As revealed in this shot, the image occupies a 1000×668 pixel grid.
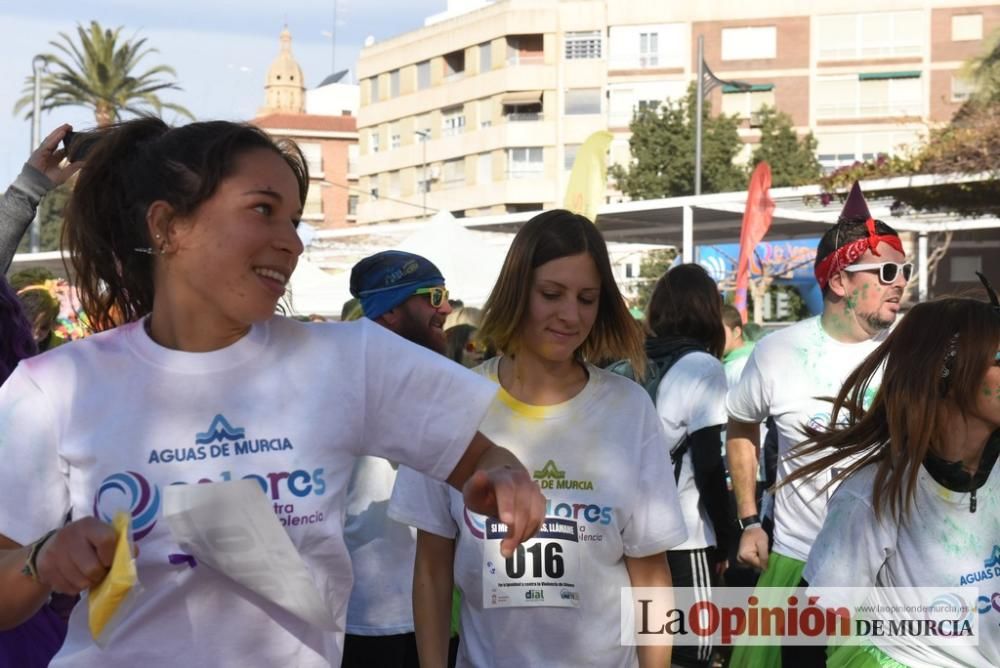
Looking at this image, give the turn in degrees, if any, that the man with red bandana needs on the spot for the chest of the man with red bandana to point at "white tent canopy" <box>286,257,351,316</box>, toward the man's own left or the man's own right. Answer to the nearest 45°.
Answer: approximately 180°

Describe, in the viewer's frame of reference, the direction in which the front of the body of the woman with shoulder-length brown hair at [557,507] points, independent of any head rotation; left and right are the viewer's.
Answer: facing the viewer

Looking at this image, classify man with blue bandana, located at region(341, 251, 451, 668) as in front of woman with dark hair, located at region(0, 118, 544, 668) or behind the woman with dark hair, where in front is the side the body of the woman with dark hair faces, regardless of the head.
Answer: behind

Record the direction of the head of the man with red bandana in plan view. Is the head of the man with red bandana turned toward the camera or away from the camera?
toward the camera

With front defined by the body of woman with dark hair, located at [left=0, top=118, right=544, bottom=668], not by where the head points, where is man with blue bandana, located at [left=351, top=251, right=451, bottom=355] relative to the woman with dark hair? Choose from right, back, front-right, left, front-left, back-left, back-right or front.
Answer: back

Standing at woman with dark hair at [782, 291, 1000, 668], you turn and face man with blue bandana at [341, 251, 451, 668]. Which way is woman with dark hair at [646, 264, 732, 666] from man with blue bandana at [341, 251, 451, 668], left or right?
right

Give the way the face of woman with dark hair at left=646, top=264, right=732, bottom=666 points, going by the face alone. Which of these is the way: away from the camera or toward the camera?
away from the camera

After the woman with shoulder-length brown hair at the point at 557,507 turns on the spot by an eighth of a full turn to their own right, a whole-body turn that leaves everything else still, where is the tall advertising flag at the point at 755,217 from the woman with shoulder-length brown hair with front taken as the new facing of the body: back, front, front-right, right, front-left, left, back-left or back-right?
back-right

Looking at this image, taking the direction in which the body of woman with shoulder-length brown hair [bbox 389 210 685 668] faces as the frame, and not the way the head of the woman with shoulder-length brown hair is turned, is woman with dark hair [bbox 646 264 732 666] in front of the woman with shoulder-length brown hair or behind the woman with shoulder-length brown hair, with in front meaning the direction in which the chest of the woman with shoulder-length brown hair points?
behind

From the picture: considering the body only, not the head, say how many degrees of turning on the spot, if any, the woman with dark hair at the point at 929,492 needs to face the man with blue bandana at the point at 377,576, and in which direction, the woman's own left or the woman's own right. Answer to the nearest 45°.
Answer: approximately 135° to the woman's own right

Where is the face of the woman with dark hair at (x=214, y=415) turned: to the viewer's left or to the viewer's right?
to the viewer's right

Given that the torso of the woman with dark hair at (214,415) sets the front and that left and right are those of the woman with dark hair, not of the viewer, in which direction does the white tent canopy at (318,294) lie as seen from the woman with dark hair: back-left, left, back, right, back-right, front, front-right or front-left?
back
